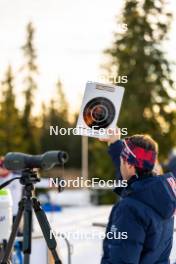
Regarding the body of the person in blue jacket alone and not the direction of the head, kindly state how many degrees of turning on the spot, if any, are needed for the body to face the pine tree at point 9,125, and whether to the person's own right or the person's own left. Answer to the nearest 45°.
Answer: approximately 45° to the person's own right

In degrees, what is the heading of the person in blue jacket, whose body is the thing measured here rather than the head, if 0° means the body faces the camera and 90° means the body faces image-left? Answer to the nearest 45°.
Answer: approximately 135°

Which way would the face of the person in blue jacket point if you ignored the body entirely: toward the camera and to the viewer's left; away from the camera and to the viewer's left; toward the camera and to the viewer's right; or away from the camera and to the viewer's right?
away from the camera and to the viewer's left

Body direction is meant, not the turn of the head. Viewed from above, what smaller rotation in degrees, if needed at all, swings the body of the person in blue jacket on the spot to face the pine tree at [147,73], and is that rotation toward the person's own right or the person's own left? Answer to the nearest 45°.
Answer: approximately 45° to the person's own right

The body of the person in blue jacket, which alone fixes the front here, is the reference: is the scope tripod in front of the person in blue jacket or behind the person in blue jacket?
in front
